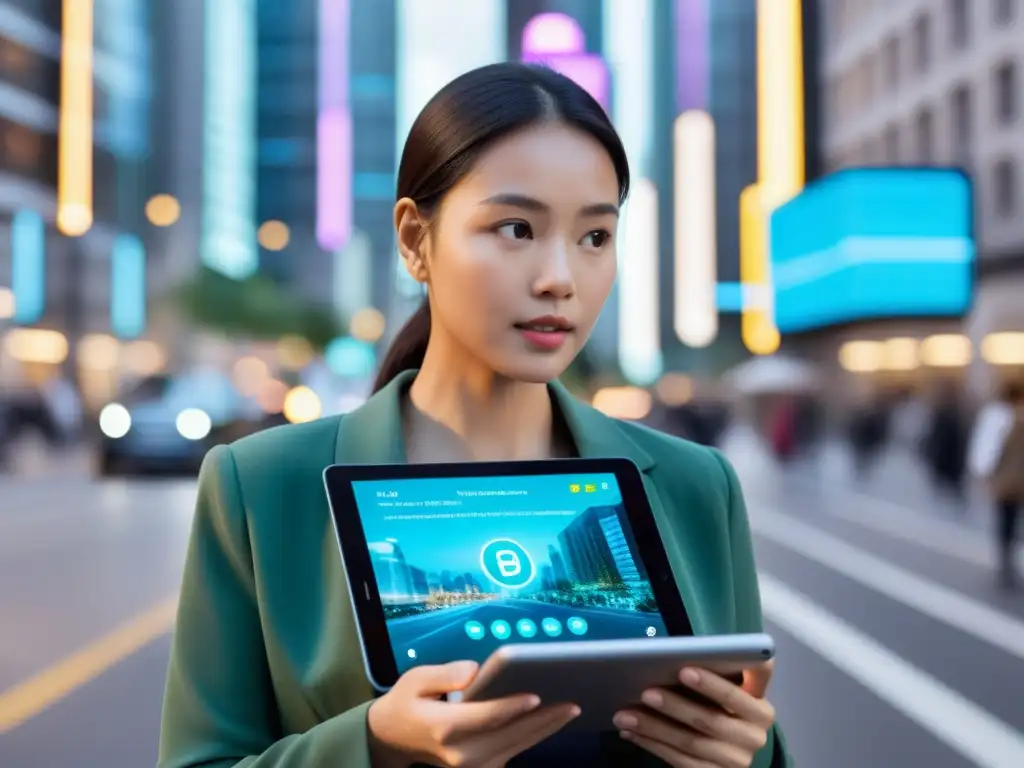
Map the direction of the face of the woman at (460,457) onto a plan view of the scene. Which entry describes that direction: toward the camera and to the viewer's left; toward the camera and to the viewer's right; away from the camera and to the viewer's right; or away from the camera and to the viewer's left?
toward the camera and to the viewer's right

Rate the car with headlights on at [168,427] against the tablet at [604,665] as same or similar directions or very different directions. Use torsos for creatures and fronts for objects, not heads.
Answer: very different directions

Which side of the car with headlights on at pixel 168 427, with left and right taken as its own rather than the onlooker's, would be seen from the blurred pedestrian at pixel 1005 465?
left

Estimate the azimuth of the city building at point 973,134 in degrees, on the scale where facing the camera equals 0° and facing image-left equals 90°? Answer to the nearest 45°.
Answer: approximately 45°

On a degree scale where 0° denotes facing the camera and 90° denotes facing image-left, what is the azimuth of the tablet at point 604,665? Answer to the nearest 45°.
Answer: approximately 180°

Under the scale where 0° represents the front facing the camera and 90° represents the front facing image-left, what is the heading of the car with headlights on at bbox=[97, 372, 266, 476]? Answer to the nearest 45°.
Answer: approximately 45°

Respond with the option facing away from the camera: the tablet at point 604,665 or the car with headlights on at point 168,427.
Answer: the tablet

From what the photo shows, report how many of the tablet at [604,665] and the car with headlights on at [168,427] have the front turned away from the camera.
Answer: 1
